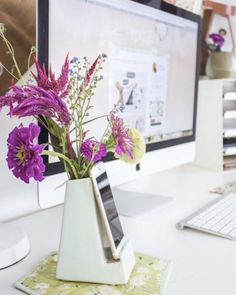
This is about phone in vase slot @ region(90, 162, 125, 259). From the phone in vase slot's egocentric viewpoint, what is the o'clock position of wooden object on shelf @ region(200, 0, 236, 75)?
The wooden object on shelf is roughly at 8 o'clock from the phone in vase slot.

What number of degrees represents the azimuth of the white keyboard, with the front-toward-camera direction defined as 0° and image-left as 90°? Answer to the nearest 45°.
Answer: approximately 315°

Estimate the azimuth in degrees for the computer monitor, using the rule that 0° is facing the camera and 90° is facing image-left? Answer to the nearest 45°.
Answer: approximately 315°

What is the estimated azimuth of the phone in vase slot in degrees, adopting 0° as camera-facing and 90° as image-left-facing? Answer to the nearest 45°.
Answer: approximately 315°

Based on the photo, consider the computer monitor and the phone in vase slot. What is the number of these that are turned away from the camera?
0
